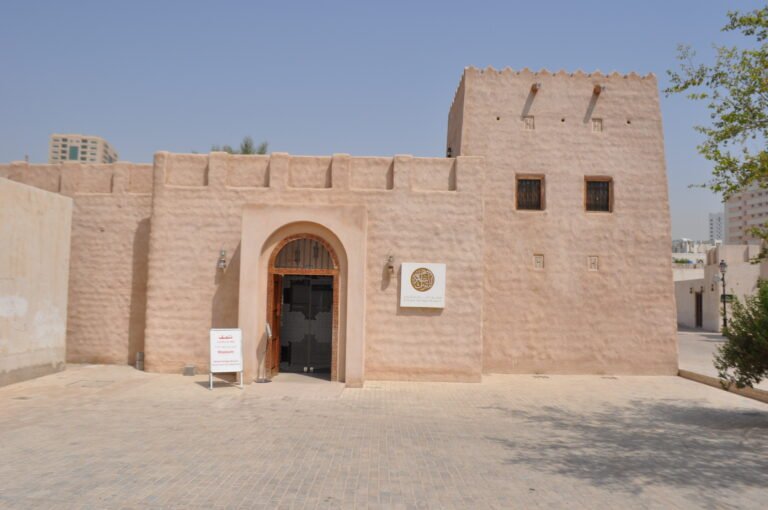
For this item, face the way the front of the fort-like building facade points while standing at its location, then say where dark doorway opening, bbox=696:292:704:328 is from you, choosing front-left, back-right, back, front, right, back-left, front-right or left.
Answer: back-left

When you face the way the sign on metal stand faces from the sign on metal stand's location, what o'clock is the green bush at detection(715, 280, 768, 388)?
The green bush is roughly at 10 o'clock from the sign on metal stand.

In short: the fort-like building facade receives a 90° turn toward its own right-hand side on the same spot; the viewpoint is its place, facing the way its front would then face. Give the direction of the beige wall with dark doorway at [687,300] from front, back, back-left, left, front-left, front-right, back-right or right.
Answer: back-right

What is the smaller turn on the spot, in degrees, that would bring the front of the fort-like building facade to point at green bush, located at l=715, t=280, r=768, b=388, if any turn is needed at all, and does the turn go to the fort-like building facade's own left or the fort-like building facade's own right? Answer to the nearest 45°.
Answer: approximately 45° to the fort-like building facade's own left

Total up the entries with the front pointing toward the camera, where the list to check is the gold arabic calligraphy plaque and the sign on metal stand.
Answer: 2

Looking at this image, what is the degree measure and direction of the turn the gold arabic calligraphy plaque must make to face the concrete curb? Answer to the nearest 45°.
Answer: approximately 90° to its left

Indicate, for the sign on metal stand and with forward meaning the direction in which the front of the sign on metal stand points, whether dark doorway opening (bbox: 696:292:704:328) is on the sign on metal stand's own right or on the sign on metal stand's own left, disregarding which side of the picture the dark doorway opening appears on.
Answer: on the sign on metal stand's own left

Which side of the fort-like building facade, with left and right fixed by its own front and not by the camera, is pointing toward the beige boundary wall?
right

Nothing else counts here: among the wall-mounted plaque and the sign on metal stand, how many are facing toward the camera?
2

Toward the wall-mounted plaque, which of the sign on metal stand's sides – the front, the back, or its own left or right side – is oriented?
left

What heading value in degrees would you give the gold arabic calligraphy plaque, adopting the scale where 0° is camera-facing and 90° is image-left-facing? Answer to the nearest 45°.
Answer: approximately 0°
